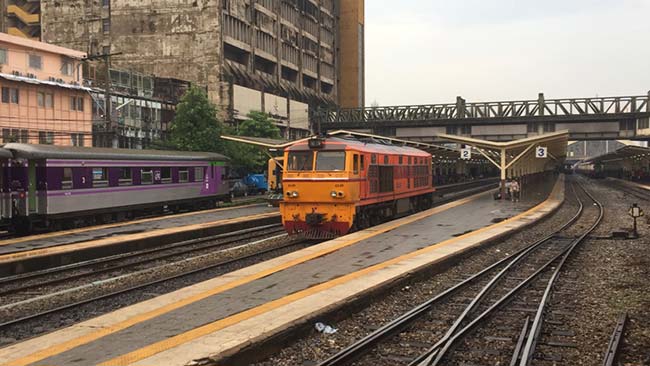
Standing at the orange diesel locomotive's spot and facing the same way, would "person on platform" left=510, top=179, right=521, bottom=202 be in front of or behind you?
behind

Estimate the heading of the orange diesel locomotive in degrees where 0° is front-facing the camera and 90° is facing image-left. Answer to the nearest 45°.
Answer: approximately 45°

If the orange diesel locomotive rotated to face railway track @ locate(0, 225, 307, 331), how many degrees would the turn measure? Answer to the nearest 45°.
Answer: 0° — it already faces it

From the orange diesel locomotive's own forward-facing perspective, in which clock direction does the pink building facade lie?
The pink building facade is roughly at 3 o'clock from the orange diesel locomotive.

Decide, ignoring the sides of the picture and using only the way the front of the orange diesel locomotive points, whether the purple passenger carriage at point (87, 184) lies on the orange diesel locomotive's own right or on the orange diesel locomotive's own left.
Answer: on the orange diesel locomotive's own right

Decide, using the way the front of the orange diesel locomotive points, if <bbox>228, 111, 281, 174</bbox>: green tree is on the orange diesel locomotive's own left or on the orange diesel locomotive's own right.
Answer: on the orange diesel locomotive's own right
